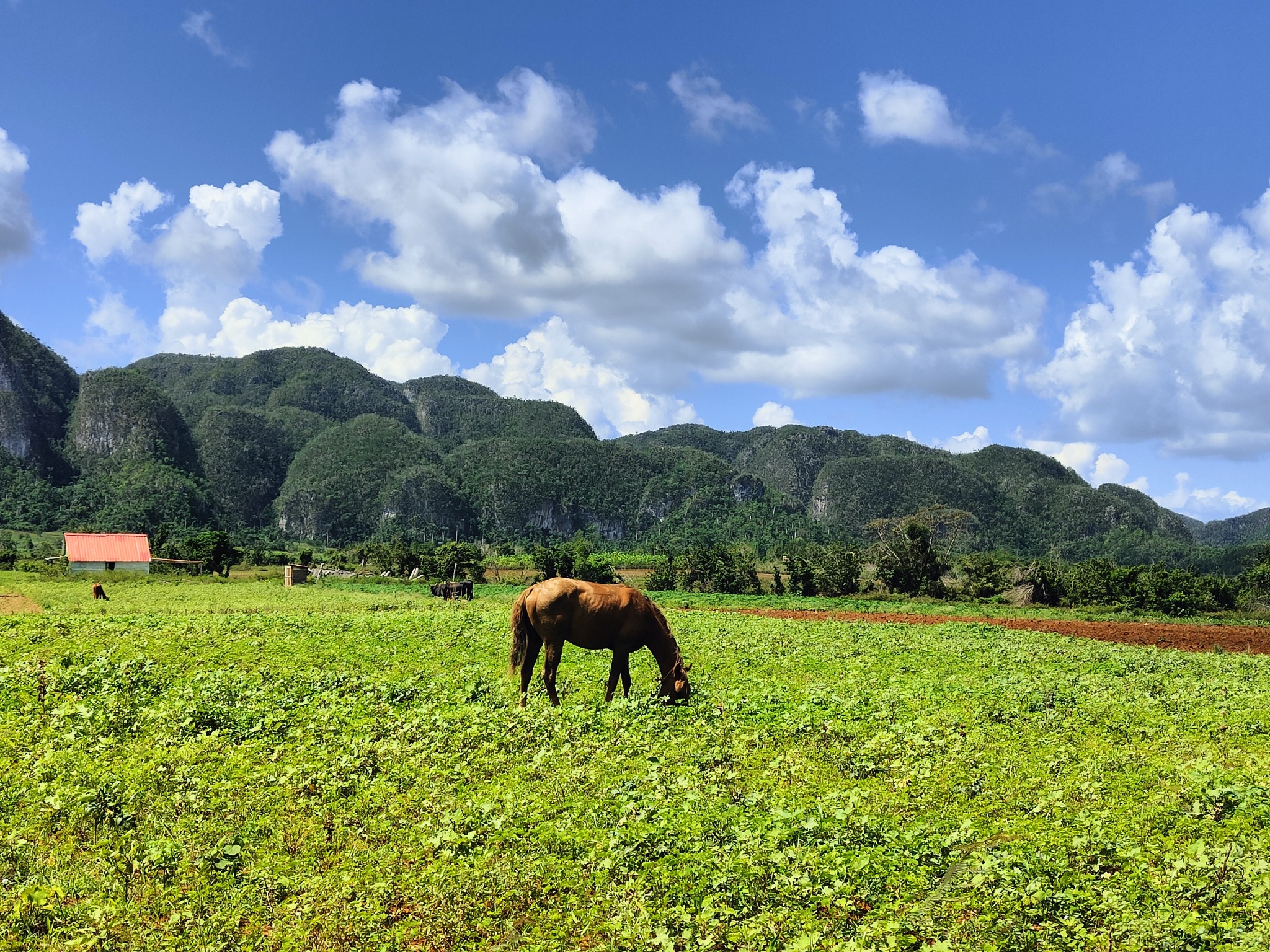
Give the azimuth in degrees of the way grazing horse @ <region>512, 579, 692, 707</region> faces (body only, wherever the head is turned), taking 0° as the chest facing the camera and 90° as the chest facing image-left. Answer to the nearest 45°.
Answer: approximately 270°
